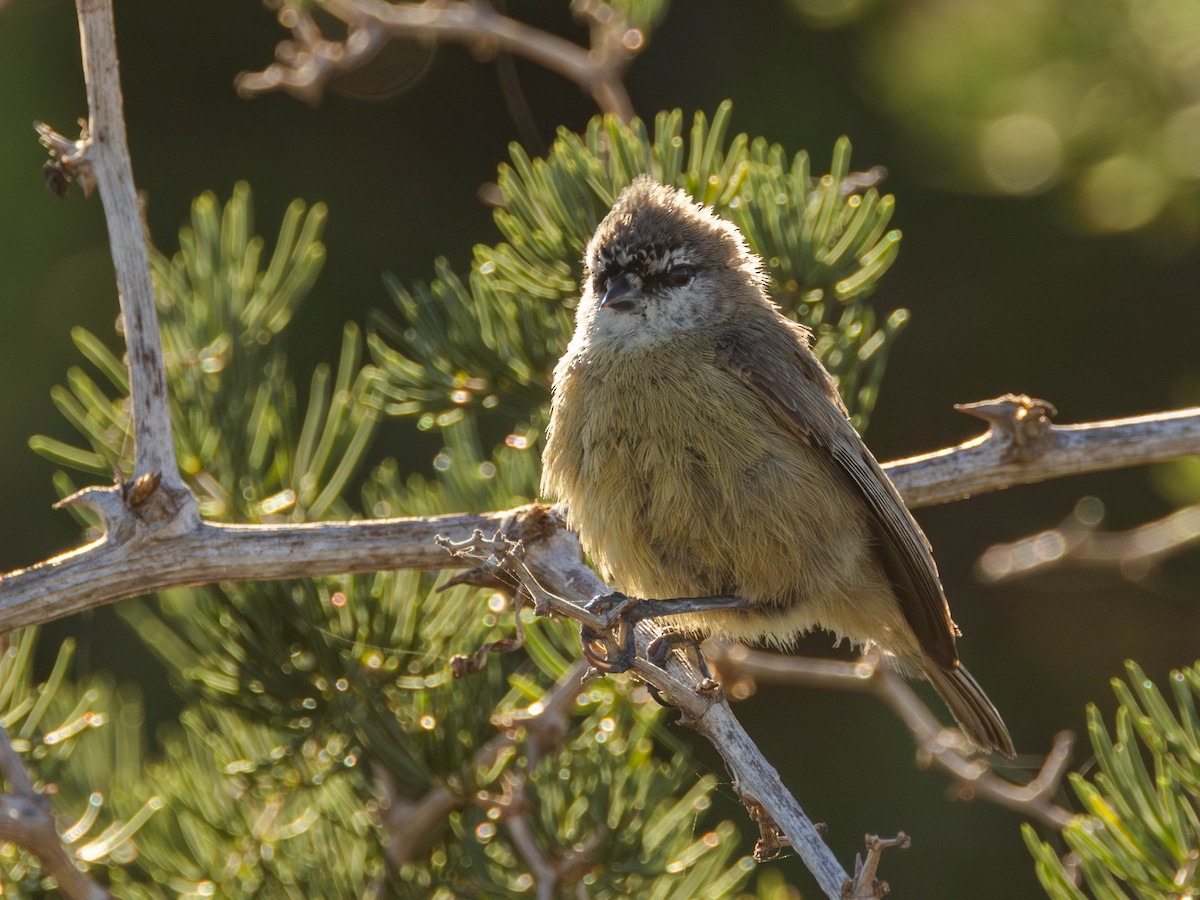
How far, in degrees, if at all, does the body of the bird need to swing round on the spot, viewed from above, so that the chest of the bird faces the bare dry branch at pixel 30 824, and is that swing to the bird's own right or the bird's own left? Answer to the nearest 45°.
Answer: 0° — it already faces it

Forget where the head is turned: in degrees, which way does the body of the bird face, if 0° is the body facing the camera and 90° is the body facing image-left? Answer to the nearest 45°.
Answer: approximately 45°

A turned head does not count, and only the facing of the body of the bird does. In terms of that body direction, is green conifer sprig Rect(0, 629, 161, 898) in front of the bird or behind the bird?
in front
